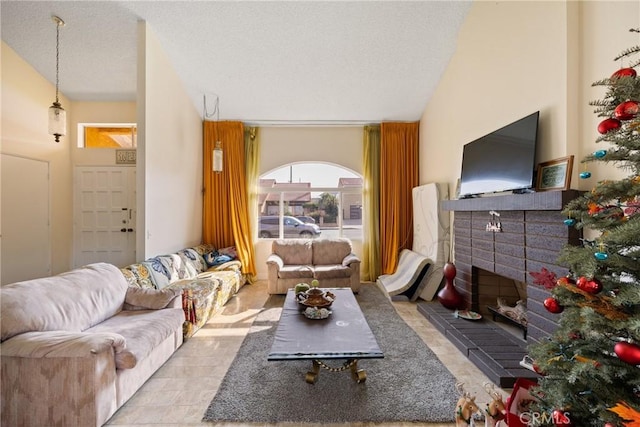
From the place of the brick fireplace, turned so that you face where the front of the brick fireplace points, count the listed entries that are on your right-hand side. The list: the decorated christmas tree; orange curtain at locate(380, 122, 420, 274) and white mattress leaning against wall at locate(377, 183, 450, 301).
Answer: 2

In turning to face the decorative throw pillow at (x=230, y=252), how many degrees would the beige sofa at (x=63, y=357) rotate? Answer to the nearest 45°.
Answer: approximately 90° to its left

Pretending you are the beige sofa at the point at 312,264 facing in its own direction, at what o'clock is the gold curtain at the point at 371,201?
The gold curtain is roughly at 8 o'clock from the beige sofa.

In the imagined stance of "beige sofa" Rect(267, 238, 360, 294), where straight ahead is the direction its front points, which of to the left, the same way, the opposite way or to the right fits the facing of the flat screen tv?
to the right

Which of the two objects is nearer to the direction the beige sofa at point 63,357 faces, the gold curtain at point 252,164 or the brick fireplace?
the brick fireplace

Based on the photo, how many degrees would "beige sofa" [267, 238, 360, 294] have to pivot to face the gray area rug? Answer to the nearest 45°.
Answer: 0° — it already faces it

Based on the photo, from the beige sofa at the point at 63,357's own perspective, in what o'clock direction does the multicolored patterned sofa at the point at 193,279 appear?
the multicolored patterned sofa at the point at 193,279 is roughly at 9 o'clock from the beige sofa at the point at 63,357.

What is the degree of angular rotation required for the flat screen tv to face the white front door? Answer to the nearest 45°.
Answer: approximately 45° to its right

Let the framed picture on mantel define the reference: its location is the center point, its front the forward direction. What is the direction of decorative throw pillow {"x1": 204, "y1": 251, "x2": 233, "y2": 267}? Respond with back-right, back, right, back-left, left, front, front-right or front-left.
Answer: front-right

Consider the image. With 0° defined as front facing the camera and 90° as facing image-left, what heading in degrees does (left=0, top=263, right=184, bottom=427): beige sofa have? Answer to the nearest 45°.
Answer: approximately 315°
